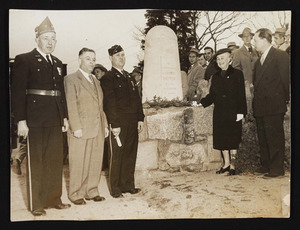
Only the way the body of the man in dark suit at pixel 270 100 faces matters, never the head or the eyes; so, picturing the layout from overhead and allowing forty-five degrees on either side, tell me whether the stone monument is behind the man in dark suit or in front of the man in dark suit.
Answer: in front

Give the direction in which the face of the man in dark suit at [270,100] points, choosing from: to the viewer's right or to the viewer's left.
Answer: to the viewer's left

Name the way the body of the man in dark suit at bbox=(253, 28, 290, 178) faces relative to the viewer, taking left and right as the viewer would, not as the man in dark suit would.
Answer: facing the viewer and to the left of the viewer
